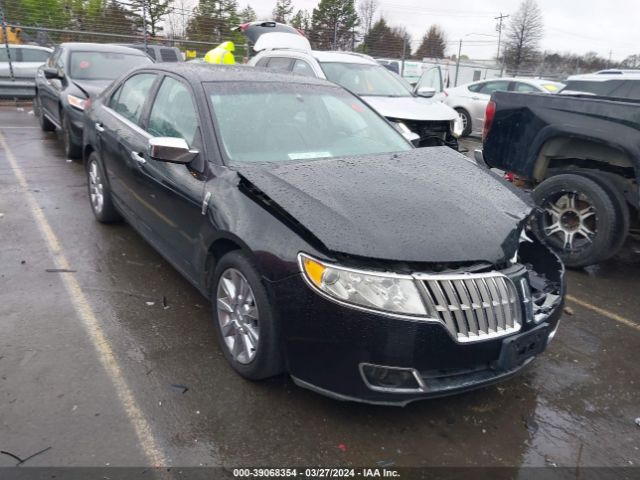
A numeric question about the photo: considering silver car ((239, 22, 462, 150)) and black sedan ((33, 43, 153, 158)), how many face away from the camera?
0

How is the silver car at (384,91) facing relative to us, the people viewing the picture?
facing the viewer and to the right of the viewer

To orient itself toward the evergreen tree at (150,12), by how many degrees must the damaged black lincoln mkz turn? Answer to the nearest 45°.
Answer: approximately 135° to its left

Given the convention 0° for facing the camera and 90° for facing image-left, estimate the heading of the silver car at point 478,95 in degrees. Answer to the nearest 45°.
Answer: approximately 315°

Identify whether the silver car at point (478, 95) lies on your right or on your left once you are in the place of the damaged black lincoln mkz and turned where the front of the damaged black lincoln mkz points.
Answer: on your left

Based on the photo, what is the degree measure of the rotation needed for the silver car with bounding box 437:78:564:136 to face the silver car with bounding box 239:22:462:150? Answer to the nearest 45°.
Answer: approximately 45° to its right

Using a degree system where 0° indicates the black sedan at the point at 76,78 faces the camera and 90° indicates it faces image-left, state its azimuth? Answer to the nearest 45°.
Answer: approximately 315°

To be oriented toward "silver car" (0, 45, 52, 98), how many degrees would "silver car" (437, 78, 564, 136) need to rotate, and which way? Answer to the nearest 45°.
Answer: approximately 135° to its right

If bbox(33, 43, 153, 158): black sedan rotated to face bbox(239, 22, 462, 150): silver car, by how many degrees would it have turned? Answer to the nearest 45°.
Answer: approximately 45° to its left

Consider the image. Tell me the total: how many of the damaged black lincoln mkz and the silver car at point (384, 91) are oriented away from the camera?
0

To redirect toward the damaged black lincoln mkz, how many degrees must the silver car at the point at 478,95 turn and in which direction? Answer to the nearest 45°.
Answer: approximately 45° to its right

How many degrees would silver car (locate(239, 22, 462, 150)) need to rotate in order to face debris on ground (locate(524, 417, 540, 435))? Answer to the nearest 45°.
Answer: approximately 45° to its right

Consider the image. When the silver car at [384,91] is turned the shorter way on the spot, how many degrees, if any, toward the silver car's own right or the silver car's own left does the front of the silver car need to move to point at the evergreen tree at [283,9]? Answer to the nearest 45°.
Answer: approximately 135° to the silver car's own left

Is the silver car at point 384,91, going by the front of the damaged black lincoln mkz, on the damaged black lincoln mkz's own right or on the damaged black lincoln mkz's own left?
on the damaged black lincoln mkz's own left

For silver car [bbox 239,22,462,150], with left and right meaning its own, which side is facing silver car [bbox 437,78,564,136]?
left
